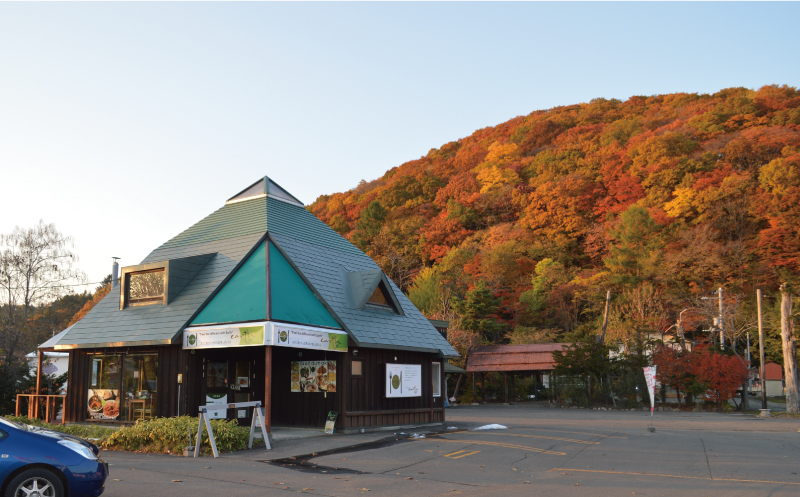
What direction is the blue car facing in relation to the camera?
to the viewer's right

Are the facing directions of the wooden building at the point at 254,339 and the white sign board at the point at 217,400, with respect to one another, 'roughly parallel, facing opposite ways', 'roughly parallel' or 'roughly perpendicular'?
roughly parallel

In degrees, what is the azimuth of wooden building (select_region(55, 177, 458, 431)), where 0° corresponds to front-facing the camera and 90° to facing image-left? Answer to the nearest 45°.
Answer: approximately 0°

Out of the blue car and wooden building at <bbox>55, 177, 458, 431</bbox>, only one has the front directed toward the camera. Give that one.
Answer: the wooden building

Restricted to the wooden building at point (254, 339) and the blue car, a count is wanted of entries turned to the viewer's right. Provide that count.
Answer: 1

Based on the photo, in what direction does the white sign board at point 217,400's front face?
toward the camera

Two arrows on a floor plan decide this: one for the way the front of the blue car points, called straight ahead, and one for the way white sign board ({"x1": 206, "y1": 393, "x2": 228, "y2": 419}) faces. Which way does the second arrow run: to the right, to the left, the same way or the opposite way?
to the right

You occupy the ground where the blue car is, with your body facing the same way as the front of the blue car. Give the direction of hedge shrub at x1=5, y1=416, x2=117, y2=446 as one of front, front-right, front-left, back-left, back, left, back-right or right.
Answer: left

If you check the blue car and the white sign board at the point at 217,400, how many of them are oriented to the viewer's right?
1

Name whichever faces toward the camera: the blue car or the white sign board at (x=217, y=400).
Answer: the white sign board

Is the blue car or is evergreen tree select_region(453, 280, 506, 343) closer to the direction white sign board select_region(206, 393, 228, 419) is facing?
the blue car

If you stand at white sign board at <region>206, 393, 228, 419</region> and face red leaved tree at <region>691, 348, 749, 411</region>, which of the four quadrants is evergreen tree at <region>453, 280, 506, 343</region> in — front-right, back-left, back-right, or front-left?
front-left

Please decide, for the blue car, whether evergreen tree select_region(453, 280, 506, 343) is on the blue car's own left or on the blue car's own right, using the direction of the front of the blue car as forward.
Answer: on the blue car's own left
